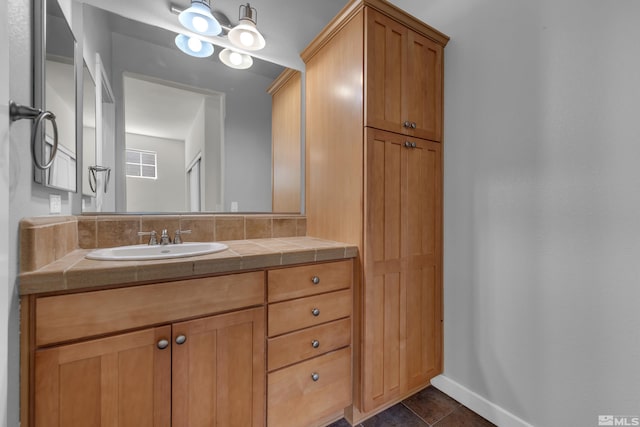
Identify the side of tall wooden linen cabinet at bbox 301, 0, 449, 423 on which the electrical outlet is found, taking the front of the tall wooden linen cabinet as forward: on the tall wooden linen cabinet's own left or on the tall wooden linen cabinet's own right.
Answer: on the tall wooden linen cabinet's own right

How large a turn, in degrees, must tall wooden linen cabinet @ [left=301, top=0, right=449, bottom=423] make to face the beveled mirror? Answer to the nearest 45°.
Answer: approximately 90° to its right

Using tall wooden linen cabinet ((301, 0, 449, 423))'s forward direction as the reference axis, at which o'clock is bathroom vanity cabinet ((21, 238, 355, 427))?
The bathroom vanity cabinet is roughly at 3 o'clock from the tall wooden linen cabinet.

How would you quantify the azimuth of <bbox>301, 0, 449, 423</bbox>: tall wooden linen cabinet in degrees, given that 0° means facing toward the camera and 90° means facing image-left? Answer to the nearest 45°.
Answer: approximately 315°
